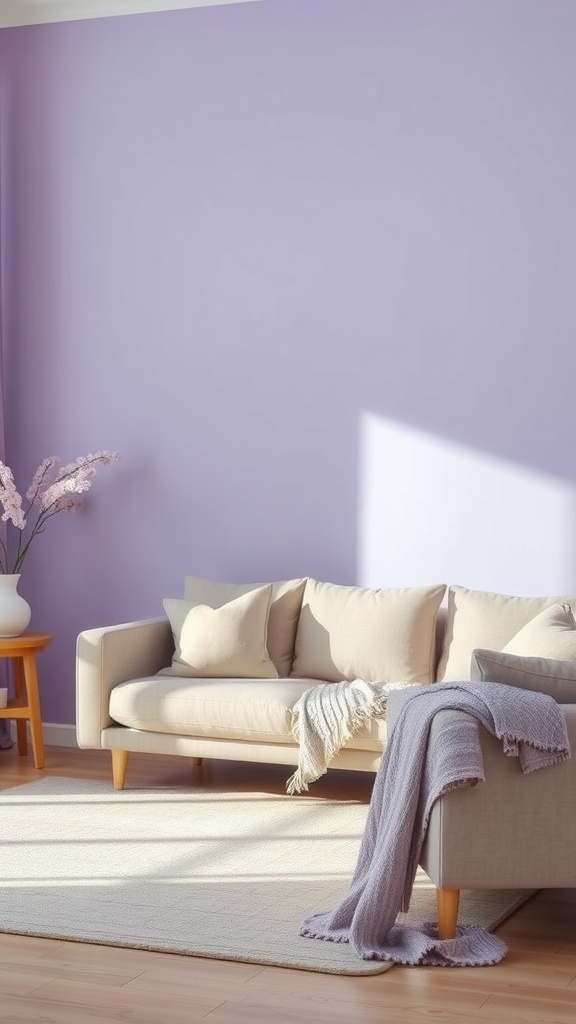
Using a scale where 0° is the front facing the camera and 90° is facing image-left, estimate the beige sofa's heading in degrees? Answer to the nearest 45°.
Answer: approximately 0°

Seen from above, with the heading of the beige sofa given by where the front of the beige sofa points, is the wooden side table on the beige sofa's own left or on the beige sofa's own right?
on the beige sofa's own right

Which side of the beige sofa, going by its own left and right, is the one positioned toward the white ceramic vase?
right
